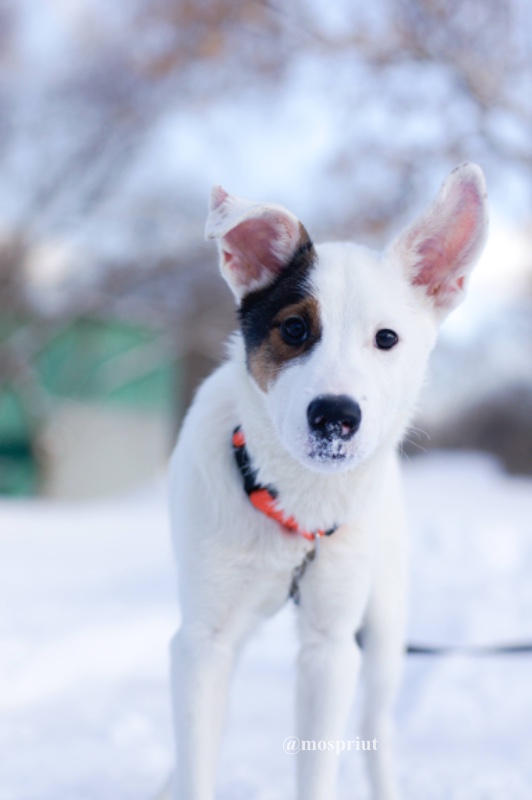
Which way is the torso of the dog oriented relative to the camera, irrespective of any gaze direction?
toward the camera
